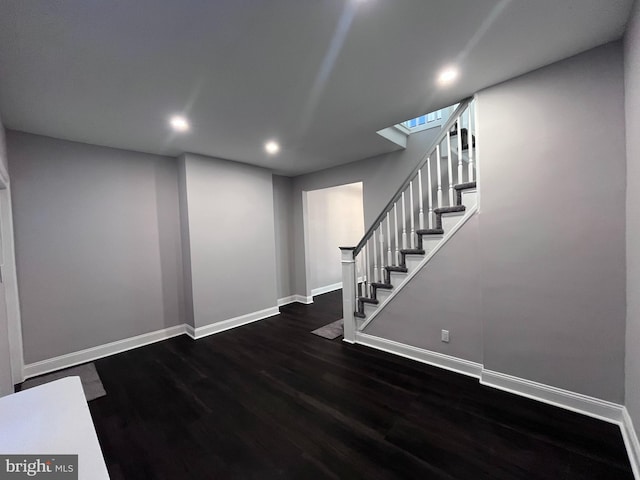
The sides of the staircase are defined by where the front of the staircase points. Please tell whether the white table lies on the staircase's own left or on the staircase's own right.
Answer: on the staircase's own left

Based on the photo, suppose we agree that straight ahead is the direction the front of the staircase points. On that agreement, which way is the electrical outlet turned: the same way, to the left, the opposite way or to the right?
to the left

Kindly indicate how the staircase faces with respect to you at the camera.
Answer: facing away from the viewer and to the left of the viewer

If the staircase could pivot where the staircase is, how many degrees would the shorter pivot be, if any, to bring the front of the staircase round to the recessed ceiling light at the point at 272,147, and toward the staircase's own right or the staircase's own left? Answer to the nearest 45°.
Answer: approximately 45° to the staircase's own left

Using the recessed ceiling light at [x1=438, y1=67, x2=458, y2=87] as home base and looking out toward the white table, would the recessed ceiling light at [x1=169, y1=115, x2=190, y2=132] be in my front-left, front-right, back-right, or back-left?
front-right

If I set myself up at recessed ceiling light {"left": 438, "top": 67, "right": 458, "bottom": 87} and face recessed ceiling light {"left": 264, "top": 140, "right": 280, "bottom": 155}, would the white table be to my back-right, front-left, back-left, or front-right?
front-left

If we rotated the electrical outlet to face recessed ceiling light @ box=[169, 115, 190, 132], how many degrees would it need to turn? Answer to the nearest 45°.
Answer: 0° — it already faces it

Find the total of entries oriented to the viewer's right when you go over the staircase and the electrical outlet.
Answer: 0
